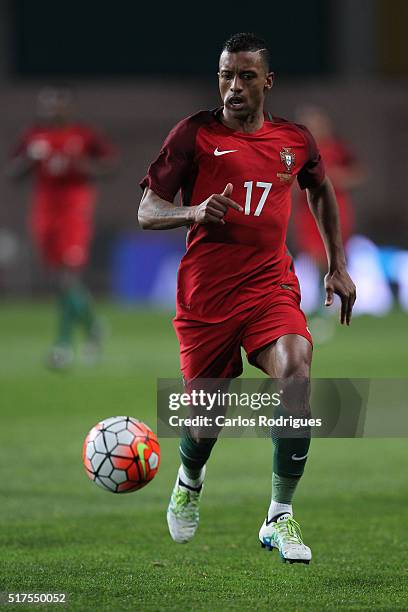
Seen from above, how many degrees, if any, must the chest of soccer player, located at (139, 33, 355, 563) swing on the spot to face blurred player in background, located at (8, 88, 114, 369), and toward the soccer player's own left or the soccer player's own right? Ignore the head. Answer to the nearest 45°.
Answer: approximately 180°

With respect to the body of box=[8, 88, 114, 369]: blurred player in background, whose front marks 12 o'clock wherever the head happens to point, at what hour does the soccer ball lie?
The soccer ball is roughly at 12 o'clock from the blurred player in background.

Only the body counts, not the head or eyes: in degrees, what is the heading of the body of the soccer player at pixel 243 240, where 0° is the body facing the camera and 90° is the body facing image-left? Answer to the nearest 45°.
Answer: approximately 0°

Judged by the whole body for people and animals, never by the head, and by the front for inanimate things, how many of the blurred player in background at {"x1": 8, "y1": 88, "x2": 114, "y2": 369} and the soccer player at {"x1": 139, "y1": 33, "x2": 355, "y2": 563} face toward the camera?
2

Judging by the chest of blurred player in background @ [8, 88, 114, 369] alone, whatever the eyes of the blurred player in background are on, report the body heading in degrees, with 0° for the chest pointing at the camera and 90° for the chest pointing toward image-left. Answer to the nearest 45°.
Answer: approximately 0°

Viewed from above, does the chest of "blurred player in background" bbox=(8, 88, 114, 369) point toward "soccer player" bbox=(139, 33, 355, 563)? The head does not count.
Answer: yes
